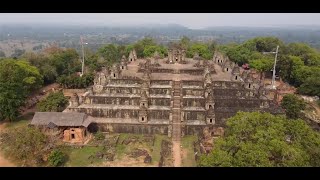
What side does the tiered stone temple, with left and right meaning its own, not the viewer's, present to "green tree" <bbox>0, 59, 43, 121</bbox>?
right

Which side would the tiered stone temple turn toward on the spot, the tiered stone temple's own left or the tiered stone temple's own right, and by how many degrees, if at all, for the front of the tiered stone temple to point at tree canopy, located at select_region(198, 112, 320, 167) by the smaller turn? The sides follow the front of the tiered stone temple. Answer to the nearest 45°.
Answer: approximately 45° to the tiered stone temple's own left

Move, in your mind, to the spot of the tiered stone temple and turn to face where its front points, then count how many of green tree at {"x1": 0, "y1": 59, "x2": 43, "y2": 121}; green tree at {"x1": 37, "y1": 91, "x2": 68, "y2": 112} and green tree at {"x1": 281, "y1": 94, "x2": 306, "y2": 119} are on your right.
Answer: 2

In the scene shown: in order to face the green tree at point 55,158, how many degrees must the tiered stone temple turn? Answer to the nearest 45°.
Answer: approximately 45° to its right

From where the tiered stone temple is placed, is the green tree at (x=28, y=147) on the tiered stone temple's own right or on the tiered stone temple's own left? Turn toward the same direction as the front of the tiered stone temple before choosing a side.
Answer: on the tiered stone temple's own right

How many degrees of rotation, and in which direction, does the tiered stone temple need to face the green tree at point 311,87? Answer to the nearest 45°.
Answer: approximately 135° to its left

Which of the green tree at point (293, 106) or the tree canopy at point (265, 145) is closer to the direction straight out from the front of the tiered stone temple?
the tree canopy

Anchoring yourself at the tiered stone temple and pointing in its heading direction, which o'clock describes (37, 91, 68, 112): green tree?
The green tree is roughly at 3 o'clock from the tiered stone temple.

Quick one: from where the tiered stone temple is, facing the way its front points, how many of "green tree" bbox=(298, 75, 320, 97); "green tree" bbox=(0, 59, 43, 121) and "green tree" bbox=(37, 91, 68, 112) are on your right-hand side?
2

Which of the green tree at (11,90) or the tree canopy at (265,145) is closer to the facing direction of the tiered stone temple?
the tree canopy

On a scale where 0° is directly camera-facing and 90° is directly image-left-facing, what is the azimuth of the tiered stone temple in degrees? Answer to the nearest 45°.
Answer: approximately 0°
